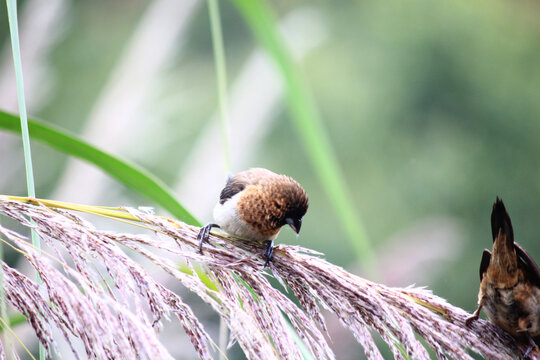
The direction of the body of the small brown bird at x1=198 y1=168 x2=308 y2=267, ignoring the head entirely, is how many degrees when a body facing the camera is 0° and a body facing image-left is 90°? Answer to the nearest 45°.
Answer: approximately 315°

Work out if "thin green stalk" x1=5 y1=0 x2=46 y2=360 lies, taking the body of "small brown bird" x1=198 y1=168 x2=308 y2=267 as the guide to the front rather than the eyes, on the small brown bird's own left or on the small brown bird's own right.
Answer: on the small brown bird's own right

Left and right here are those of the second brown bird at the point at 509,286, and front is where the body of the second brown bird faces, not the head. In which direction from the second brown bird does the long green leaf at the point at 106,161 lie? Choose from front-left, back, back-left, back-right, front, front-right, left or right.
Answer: back-left

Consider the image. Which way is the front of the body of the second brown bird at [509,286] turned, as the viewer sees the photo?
away from the camera

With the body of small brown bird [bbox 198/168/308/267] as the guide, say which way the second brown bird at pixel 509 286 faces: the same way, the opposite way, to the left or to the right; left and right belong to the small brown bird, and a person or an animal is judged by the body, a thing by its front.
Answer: to the left

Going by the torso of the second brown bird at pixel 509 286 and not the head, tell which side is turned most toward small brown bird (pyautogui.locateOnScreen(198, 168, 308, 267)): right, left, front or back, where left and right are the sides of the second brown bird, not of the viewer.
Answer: left
